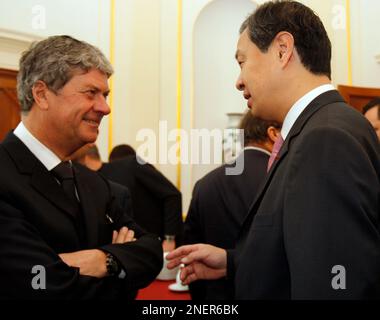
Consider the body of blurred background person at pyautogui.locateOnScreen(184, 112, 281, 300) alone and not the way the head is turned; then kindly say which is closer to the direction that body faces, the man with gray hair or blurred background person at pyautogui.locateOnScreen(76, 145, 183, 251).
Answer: the blurred background person

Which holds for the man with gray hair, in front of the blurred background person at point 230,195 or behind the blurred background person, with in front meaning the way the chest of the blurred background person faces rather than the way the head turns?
behind

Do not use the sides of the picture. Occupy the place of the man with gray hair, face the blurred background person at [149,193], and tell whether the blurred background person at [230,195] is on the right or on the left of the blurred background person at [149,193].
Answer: right

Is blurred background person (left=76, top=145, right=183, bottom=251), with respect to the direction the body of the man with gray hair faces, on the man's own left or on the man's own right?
on the man's own left

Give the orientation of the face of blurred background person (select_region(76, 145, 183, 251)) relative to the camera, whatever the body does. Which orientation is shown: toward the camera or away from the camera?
away from the camera

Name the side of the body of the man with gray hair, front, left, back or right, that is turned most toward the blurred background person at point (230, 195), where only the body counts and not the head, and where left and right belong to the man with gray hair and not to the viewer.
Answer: left
